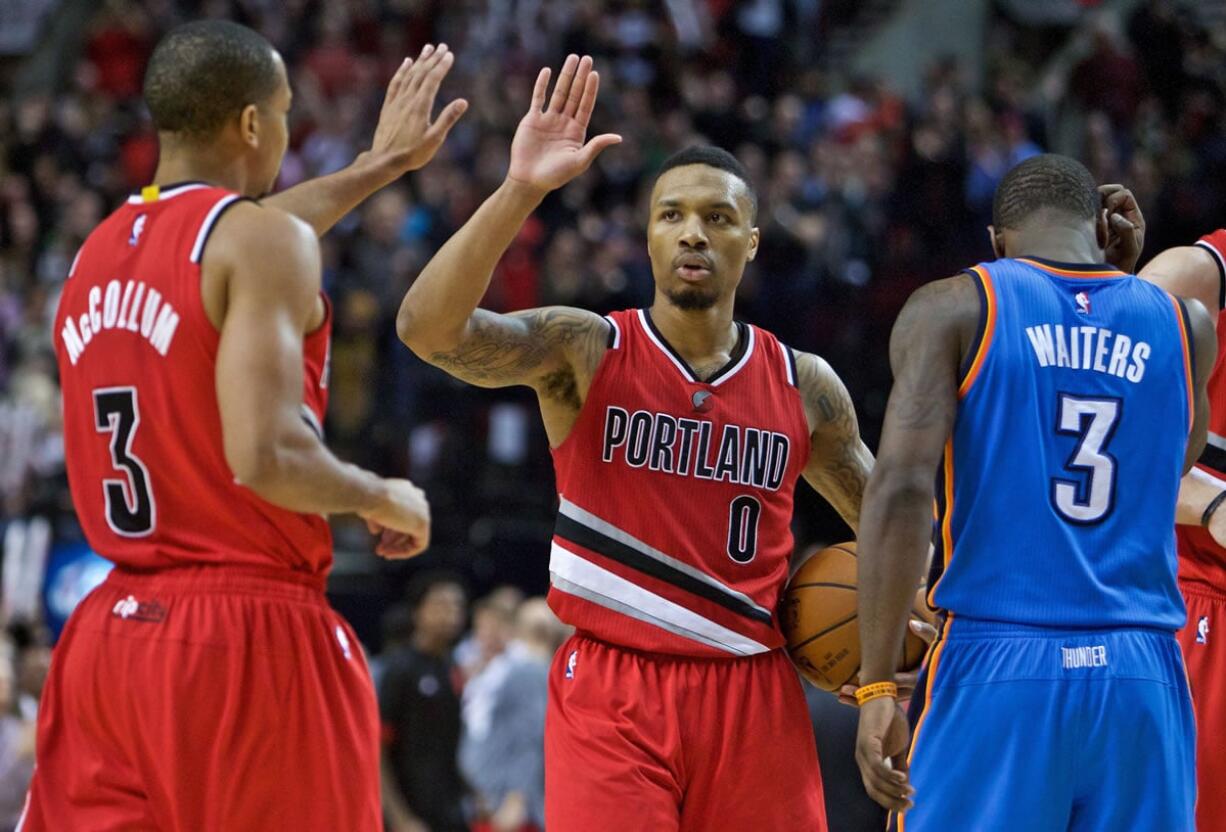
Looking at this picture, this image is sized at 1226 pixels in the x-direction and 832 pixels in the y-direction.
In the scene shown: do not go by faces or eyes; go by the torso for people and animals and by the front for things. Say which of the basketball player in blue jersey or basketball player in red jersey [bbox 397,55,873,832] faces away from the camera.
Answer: the basketball player in blue jersey

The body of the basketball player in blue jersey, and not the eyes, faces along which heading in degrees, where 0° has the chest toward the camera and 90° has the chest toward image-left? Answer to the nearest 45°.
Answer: approximately 180°

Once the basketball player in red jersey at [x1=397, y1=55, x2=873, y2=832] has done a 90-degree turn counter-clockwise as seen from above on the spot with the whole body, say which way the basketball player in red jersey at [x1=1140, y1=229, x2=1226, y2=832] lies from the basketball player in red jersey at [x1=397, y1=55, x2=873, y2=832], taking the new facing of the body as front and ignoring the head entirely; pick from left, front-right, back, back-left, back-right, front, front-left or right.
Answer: front

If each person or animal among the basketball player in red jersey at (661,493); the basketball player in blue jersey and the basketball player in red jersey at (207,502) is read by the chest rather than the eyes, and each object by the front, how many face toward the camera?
1

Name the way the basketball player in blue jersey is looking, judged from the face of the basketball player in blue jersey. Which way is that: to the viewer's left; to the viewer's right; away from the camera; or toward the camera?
away from the camera

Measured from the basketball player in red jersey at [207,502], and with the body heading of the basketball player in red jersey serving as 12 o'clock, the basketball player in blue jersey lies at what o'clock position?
The basketball player in blue jersey is roughly at 2 o'clock from the basketball player in red jersey.

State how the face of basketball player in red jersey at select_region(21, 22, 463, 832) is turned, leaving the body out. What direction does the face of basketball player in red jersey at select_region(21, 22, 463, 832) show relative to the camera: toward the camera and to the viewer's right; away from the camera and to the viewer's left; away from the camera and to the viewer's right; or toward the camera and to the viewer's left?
away from the camera and to the viewer's right

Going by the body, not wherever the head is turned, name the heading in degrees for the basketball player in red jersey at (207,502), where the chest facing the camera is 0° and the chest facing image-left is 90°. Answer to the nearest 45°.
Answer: approximately 225°

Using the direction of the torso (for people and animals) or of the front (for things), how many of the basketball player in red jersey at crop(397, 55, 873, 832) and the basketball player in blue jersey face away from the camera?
1
